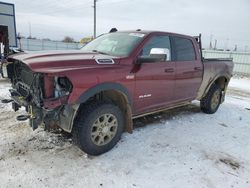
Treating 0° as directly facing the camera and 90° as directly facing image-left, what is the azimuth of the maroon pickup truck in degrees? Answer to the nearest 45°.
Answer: approximately 45°
